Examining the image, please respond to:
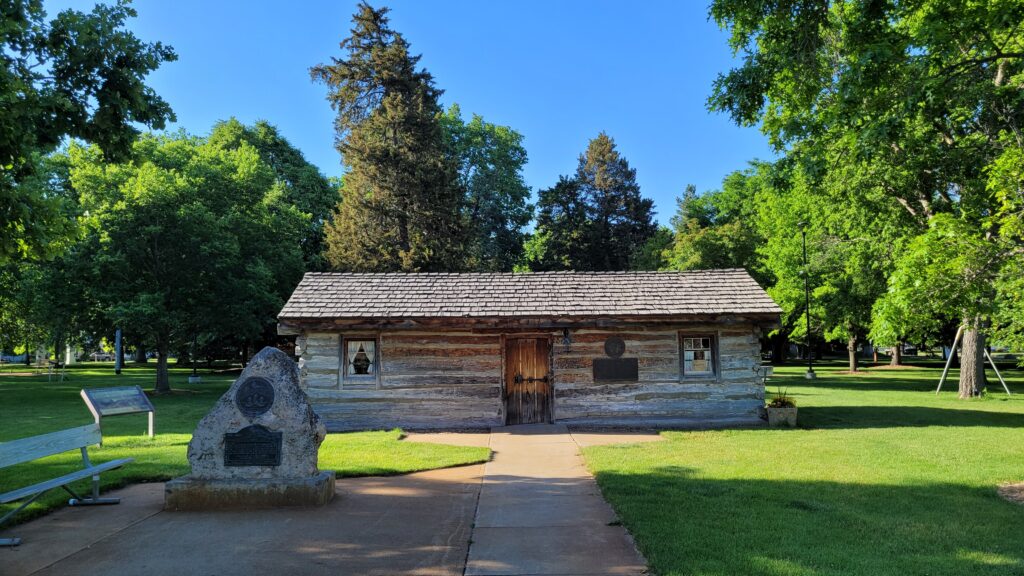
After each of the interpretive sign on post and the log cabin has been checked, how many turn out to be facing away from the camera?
0

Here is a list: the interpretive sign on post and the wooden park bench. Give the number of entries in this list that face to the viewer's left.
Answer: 0

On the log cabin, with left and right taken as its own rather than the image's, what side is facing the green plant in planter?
left

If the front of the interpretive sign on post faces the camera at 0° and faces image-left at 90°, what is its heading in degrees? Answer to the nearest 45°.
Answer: approximately 315°

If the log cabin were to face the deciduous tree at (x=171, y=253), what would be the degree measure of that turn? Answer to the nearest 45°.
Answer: approximately 135° to its right

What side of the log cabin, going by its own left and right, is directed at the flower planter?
left

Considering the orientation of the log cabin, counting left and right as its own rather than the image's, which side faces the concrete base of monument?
front

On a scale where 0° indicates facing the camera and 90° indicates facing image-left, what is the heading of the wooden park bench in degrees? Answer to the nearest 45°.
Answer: approximately 315°

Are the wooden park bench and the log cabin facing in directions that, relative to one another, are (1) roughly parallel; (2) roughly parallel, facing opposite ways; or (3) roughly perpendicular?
roughly perpendicular

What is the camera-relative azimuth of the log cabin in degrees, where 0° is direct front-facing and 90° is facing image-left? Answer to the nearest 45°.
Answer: approximately 0°

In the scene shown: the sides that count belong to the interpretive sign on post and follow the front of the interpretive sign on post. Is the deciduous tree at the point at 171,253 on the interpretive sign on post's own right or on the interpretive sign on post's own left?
on the interpretive sign on post's own left
